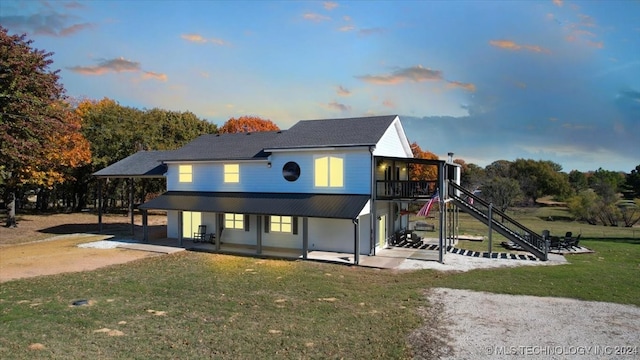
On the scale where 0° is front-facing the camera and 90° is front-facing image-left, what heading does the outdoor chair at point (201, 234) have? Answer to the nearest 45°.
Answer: approximately 45°

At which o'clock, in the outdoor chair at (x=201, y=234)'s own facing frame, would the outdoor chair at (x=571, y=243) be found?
the outdoor chair at (x=571, y=243) is roughly at 8 o'clock from the outdoor chair at (x=201, y=234).

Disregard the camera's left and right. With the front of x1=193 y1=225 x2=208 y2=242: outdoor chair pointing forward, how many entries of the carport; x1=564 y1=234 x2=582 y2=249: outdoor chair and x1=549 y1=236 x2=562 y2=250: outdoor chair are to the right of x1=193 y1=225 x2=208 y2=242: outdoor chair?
1

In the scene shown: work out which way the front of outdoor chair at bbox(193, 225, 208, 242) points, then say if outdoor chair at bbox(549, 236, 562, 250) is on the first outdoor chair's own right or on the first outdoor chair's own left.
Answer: on the first outdoor chair's own left

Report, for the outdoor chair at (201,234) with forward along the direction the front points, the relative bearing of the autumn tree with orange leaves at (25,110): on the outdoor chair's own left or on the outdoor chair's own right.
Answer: on the outdoor chair's own right

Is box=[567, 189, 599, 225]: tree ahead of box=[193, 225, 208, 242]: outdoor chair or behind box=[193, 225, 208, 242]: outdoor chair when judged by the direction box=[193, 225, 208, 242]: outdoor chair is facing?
behind

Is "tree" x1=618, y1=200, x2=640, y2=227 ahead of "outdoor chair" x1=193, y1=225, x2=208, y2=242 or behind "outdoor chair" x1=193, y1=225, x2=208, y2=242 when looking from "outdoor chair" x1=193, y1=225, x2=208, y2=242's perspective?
behind

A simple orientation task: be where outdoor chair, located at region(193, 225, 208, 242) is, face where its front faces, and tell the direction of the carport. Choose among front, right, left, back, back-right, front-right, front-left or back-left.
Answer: right
